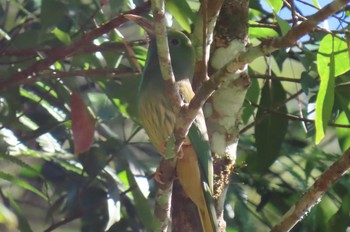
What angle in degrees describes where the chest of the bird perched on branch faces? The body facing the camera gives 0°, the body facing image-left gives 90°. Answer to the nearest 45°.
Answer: approximately 45°
